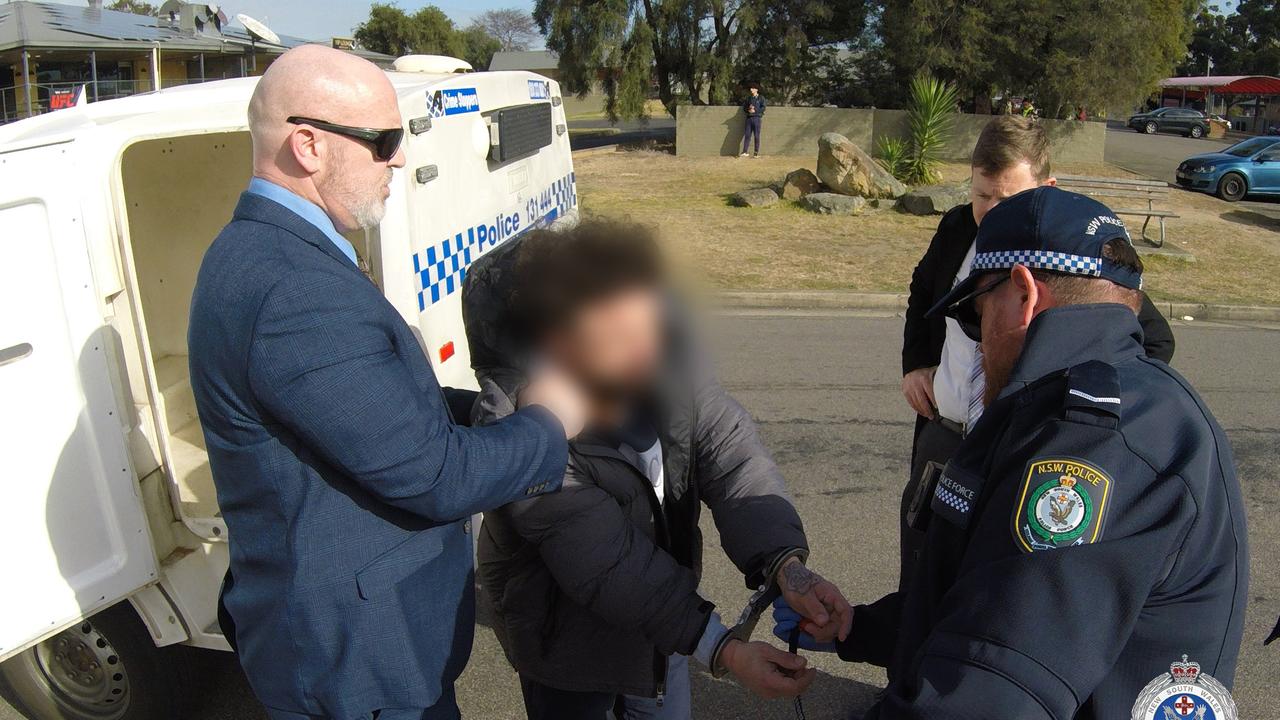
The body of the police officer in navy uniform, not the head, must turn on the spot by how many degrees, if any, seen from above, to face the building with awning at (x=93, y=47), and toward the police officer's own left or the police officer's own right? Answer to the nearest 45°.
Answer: approximately 45° to the police officer's own right

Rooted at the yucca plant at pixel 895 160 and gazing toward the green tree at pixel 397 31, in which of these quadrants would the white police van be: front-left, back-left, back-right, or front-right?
back-left

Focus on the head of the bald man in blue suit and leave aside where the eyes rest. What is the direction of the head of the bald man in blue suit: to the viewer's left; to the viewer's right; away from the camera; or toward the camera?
to the viewer's right

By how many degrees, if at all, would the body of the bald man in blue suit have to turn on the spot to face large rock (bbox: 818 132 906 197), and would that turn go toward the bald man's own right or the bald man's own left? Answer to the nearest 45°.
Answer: approximately 45° to the bald man's own left

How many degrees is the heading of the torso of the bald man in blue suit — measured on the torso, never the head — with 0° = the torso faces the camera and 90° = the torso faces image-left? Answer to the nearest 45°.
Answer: approximately 270°

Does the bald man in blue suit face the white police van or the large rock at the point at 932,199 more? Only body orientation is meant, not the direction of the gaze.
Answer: the large rock

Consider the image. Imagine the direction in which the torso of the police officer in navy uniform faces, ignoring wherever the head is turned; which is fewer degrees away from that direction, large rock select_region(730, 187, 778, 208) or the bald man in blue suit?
the bald man in blue suit

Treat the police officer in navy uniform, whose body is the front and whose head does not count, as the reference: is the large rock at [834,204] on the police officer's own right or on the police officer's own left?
on the police officer's own right

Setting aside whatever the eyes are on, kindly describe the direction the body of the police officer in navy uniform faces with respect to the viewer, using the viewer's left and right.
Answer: facing to the left of the viewer

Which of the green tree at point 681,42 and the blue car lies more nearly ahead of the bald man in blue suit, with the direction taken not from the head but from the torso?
the blue car

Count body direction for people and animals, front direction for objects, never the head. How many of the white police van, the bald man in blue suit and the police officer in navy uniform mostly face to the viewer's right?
1

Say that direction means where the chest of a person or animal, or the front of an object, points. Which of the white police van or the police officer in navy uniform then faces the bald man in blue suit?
the police officer in navy uniform

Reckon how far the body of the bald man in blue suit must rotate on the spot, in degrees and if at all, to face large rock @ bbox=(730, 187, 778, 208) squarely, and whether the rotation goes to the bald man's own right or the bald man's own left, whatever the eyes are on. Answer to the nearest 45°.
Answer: approximately 45° to the bald man's own left

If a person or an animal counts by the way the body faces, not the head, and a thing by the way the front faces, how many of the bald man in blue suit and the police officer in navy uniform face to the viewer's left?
1

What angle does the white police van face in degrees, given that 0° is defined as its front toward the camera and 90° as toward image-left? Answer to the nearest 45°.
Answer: approximately 135°

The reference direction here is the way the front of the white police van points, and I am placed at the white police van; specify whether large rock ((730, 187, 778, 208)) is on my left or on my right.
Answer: on my right

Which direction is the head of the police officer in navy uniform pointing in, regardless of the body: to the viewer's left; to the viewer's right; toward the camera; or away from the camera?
to the viewer's left
